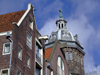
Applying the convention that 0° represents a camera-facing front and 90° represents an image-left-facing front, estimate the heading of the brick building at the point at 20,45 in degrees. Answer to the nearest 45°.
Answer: approximately 315°
